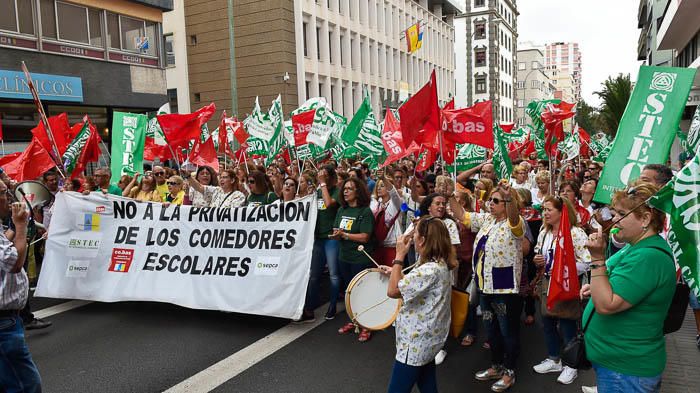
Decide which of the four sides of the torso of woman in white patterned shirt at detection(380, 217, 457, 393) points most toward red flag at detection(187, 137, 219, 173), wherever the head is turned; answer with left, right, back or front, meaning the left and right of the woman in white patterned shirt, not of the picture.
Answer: front

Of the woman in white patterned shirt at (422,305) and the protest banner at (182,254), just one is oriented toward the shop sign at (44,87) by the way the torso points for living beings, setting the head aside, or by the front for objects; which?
the woman in white patterned shirt

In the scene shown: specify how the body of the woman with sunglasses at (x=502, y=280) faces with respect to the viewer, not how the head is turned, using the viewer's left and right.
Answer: facing the viewer and to the left of the viewer

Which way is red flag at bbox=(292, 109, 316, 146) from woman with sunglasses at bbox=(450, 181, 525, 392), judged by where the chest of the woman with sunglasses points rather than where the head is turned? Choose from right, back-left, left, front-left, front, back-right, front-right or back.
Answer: right

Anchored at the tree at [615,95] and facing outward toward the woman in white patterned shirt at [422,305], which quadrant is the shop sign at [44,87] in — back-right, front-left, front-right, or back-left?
front-right

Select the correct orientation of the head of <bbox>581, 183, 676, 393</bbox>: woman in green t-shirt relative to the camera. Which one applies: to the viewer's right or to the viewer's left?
to the viewer's left

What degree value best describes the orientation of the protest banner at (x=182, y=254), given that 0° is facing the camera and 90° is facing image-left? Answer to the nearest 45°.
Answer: approximately 0°

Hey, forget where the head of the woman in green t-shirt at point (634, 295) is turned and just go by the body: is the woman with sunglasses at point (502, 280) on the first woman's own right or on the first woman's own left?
on the first woman's own right

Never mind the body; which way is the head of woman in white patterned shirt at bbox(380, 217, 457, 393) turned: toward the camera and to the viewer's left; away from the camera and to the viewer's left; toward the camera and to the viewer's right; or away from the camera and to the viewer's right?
away from the camera and to the viewer's left

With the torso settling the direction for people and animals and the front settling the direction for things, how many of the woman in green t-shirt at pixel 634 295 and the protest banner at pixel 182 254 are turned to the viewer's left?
1

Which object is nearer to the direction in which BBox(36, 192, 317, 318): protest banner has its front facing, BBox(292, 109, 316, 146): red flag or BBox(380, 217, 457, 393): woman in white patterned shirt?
the woman in white patterned shirt

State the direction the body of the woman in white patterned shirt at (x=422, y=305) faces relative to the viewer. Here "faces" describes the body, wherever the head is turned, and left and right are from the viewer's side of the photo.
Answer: facing away from the viewer and to the left of the viewer

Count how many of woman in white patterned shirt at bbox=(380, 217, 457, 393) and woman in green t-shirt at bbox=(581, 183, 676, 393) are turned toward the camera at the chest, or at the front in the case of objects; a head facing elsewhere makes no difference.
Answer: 0

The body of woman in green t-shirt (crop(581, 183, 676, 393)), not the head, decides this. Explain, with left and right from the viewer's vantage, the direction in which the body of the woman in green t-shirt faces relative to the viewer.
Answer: facing to the left of the viewer

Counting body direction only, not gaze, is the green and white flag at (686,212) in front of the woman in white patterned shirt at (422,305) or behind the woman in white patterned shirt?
behind

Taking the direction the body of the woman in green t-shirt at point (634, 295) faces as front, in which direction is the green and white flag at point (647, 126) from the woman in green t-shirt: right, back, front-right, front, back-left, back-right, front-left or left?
right
